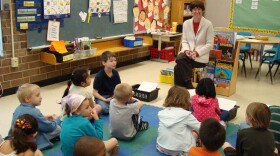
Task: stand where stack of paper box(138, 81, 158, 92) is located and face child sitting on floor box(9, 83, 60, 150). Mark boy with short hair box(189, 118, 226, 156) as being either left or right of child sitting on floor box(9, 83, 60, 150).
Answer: left

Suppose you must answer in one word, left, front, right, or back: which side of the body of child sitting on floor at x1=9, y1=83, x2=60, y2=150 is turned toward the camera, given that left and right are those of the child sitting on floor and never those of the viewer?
right

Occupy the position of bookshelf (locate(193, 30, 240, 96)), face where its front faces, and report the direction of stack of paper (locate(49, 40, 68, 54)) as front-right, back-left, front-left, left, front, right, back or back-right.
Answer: front-right

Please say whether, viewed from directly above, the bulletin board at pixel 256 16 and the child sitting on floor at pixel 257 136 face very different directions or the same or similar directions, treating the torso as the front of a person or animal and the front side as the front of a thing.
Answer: very different directions

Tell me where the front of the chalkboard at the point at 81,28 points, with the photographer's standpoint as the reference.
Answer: facing the viewer and to the right of the viewer

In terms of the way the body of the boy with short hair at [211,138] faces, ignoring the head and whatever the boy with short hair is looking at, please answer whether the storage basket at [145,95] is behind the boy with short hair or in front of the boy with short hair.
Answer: in front

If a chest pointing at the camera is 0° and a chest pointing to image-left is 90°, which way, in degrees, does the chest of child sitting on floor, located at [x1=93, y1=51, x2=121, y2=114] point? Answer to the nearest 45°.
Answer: approximately 315°

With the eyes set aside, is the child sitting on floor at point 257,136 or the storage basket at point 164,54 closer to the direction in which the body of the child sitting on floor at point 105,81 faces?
the child sitting on floor

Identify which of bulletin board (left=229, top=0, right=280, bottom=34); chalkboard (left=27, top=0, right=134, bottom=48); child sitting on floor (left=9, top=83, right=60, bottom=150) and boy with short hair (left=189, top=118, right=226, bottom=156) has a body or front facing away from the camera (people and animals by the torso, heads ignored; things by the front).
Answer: the boy with short hair

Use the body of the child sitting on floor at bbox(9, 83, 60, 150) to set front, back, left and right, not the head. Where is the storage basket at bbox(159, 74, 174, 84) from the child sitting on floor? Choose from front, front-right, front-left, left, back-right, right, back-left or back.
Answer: front-left

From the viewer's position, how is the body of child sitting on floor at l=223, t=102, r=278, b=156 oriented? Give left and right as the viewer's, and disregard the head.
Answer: facing away from the viewer

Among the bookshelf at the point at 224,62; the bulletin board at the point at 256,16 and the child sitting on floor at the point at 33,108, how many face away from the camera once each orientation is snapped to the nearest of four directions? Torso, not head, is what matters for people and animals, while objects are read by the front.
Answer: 0

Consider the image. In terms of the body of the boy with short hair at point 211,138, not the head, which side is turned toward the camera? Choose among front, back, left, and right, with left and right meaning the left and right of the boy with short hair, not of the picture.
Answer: back

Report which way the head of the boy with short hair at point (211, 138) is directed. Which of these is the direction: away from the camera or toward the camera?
away from the camera

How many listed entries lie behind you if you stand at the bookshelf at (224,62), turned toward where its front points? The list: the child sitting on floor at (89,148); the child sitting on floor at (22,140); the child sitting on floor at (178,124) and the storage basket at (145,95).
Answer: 0

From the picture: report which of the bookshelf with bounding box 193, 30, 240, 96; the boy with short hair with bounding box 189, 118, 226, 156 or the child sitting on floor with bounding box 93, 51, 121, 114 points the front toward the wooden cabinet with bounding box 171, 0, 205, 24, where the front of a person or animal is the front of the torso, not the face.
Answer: the boy with short hair

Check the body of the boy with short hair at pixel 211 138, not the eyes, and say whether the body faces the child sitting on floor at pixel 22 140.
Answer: no

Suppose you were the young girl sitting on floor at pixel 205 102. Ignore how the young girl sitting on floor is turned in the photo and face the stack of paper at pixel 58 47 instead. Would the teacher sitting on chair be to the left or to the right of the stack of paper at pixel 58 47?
right

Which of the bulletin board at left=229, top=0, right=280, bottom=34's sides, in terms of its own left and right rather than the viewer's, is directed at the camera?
front

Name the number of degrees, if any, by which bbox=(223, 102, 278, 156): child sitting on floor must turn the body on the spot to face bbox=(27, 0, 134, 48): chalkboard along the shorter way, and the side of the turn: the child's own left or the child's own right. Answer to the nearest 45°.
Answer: approximately 45° to the child's own left
